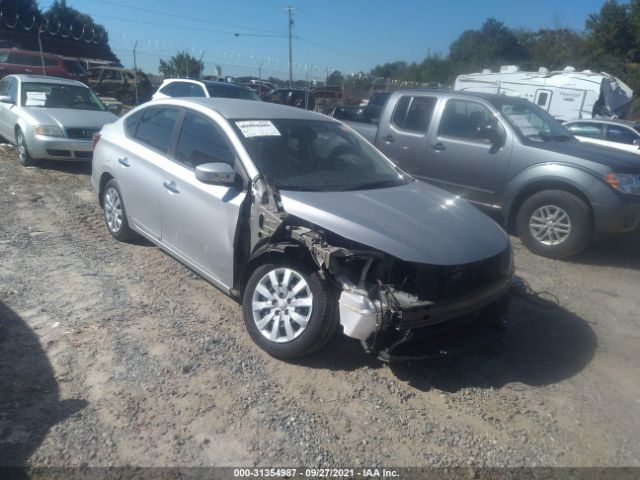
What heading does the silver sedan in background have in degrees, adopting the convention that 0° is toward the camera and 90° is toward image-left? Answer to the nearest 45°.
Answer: approximately 315°

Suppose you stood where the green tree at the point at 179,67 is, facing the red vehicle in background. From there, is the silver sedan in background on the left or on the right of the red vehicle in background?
left

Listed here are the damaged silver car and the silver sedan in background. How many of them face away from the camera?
0

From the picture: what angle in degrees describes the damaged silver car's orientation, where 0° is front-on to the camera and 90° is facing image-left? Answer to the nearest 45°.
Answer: approximately 315°

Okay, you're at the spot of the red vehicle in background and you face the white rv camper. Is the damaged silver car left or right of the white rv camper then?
right

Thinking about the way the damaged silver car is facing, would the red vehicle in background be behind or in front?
behind

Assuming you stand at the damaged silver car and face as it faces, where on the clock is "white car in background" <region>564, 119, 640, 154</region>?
The white car in background is roughly at 9 o'clock from the damaged silver car.

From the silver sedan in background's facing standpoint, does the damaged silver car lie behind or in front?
in front

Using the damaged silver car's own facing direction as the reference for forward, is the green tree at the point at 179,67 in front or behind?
behind

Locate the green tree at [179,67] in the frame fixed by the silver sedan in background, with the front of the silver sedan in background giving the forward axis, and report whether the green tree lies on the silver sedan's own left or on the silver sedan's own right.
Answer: on the silver sedan's own left
